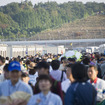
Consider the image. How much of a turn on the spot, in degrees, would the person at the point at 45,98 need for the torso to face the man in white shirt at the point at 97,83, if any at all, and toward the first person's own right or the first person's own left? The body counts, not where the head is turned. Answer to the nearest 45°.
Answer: approximately 135° to the first person's own left

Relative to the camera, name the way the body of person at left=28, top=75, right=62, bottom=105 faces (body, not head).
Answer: toward the camera

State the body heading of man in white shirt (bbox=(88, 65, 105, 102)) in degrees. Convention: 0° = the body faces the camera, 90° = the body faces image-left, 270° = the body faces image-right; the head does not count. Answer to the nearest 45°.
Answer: approximately 45°

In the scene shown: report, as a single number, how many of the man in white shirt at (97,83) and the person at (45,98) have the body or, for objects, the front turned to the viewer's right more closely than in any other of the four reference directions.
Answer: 0
